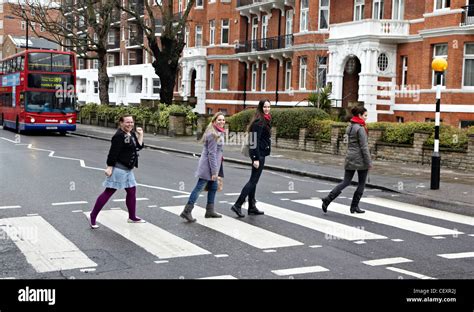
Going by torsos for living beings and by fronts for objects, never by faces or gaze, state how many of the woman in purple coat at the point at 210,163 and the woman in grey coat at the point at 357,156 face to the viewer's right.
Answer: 2

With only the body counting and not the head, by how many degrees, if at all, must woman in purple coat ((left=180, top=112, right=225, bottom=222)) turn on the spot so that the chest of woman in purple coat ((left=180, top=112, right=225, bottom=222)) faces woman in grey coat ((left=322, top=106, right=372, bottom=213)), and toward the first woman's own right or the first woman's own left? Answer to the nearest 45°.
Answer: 0° — they already face them

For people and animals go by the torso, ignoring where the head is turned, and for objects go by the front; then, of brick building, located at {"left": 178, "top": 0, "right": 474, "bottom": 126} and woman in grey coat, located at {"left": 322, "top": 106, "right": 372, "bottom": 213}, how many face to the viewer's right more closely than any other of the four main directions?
1

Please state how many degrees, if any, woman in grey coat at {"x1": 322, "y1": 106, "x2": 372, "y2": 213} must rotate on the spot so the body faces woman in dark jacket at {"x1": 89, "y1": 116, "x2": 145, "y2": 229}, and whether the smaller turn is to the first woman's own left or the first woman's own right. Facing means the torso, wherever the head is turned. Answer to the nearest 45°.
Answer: approximately 135° to the first woman's own right

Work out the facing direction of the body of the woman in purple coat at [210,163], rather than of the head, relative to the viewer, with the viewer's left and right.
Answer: facing to the right of the viewer

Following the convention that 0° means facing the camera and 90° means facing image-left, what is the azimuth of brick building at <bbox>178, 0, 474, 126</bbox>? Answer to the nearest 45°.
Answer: approximately 45°

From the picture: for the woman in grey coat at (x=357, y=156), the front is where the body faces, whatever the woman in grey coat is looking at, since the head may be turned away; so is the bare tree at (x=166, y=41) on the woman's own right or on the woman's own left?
on the woman's own left

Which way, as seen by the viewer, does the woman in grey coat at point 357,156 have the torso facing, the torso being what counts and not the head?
to the viewer's right

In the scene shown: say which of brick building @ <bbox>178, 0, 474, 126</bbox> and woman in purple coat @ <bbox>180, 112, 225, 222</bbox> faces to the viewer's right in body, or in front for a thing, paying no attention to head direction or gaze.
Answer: the woman in purple coat

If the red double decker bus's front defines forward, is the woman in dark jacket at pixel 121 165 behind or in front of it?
in front

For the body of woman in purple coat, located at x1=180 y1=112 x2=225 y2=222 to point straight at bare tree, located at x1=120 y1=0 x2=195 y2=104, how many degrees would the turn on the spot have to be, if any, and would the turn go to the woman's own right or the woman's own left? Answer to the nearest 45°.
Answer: approximately 90° to the woman's own left

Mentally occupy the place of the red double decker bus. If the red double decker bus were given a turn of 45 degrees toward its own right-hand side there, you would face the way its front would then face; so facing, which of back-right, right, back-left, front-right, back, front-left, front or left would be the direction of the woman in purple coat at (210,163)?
front
